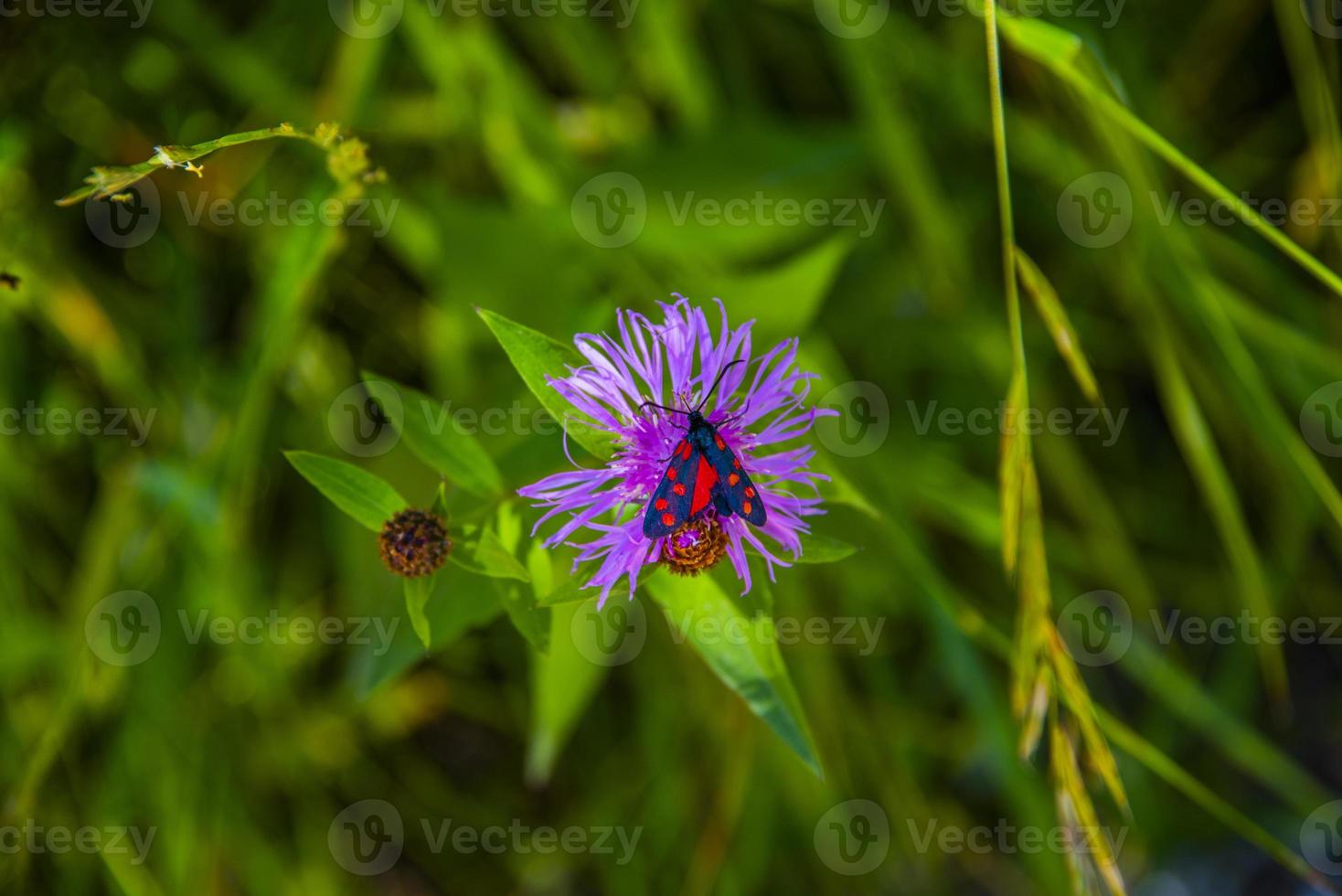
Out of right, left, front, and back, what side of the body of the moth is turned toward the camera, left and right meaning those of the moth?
back
